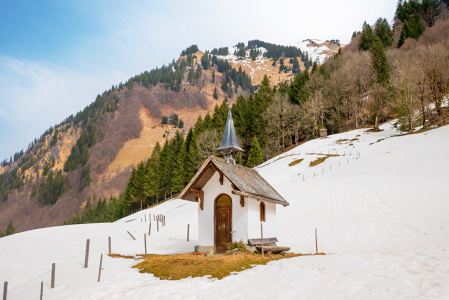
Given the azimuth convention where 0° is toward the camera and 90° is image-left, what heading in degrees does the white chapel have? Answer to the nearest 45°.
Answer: approximately 45°
